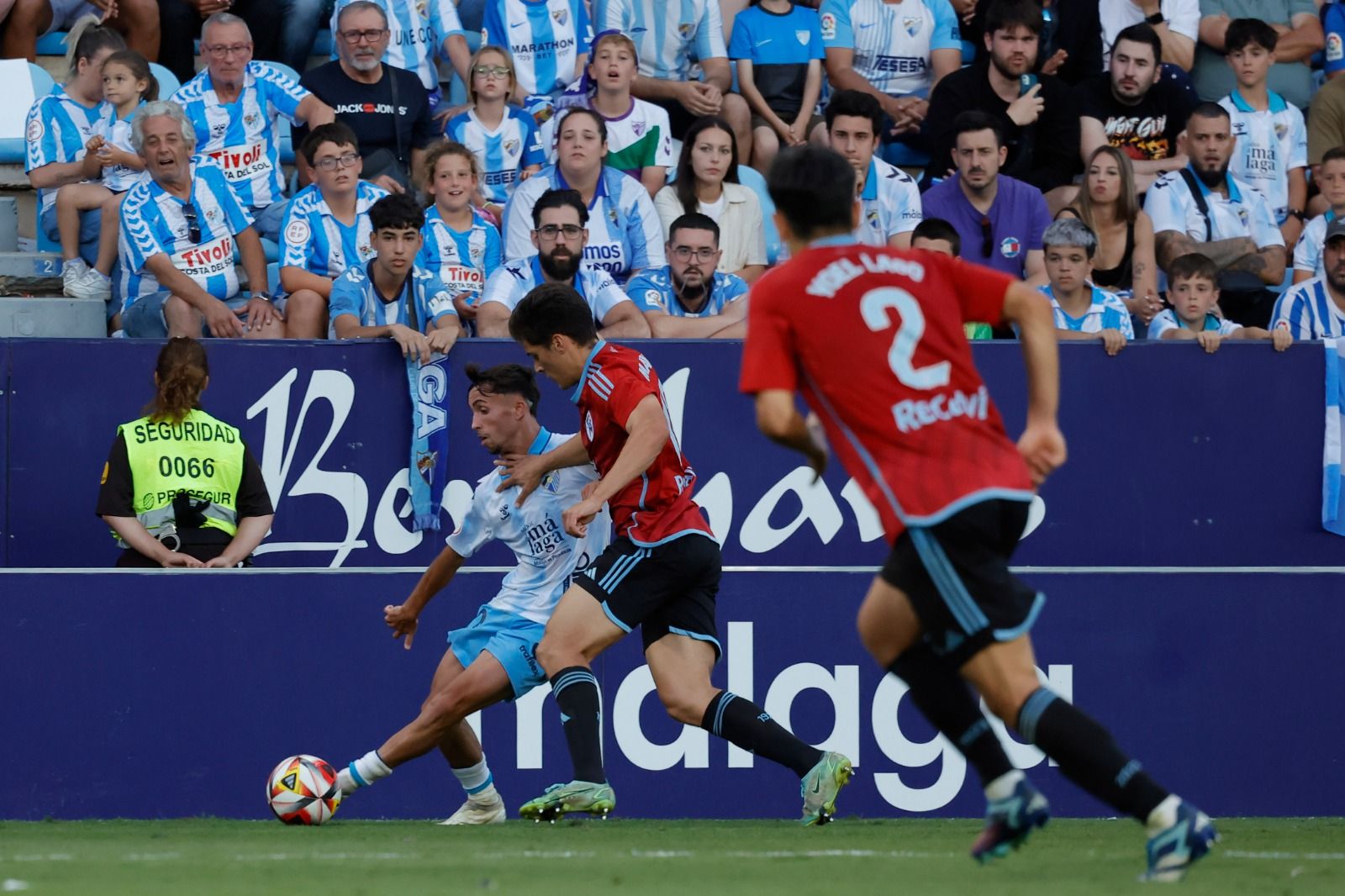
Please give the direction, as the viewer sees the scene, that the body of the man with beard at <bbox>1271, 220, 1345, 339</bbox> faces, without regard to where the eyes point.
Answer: toward the camera

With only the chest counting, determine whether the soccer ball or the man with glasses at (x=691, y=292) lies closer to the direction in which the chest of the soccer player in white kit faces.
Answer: the soccer ball

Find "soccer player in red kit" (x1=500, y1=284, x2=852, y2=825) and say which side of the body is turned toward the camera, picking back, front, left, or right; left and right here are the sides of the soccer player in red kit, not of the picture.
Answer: left

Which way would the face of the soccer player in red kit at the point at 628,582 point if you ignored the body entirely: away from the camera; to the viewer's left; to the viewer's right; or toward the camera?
to the viewer's left

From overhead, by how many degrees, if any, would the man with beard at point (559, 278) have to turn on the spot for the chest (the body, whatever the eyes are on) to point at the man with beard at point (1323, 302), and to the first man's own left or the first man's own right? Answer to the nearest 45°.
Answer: approximately 90° to the first man's own left

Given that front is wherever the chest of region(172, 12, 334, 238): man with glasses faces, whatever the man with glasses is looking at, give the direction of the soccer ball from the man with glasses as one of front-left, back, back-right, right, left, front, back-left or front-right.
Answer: front

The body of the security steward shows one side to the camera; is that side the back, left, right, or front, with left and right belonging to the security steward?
back

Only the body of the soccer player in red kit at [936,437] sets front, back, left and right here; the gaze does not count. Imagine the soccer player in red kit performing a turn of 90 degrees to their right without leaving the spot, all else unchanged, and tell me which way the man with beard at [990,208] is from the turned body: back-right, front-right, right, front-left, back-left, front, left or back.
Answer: front-left

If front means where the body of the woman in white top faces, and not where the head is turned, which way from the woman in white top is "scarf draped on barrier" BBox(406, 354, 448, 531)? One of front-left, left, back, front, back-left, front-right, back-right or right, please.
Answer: front-right

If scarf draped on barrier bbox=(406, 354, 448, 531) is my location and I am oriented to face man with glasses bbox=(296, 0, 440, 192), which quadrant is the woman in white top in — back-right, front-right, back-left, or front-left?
front-right

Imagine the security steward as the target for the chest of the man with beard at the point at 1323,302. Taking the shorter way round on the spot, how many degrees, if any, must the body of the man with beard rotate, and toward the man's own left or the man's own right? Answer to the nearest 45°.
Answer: approximately 45° to the man's own right
